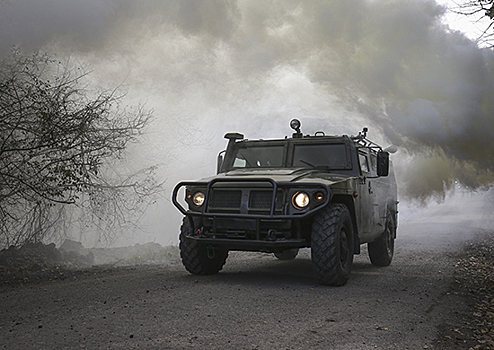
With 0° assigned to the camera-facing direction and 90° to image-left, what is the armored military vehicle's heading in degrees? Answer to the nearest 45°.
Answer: approximately 45°
